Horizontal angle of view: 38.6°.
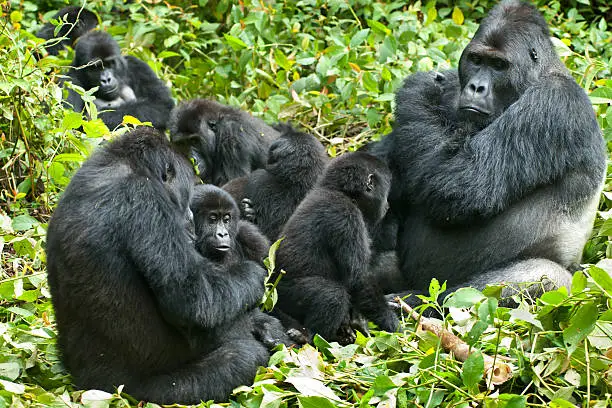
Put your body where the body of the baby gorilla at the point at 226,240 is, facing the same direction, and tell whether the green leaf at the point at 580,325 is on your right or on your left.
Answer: on your left

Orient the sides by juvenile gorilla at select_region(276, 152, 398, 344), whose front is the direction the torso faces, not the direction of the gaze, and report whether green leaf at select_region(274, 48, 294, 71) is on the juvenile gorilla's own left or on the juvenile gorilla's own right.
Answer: on the juvenile gorilla's own left

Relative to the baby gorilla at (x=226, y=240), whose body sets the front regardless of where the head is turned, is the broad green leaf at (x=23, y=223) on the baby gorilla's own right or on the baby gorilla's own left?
on the baby gorilla's own right

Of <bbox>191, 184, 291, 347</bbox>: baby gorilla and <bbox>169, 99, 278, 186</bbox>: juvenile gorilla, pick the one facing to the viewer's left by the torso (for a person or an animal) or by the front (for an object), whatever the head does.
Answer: the juvenile gorilla

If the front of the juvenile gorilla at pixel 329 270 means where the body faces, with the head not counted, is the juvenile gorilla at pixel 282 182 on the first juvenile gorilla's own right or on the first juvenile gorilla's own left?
on the first juvenile gorilla's own left

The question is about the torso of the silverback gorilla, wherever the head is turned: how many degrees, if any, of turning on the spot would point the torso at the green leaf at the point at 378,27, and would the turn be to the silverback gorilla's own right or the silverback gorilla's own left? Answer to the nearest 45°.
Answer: approximately 90° to the silverback gorilla's own right

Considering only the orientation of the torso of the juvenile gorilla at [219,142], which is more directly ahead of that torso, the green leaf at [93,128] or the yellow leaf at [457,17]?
the green leaf

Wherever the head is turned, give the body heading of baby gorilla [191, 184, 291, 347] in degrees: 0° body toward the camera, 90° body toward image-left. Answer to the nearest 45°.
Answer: approximately 0°

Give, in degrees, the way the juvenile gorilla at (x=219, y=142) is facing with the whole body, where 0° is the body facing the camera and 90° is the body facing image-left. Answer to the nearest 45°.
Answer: approximately 90°

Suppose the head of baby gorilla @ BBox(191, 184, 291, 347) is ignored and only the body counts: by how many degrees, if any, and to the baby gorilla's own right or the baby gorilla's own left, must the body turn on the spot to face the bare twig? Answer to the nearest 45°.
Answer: approximately 45° to the baby gorilla's own left

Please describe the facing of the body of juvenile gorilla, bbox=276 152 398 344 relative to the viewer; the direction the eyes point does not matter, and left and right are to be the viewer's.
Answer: facing away from the viewer and to the right of the viewer

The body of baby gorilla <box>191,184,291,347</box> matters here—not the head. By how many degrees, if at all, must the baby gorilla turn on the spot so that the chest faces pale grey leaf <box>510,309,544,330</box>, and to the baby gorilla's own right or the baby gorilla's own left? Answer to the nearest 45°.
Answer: approximately 45° to the baby gorilla's own left
